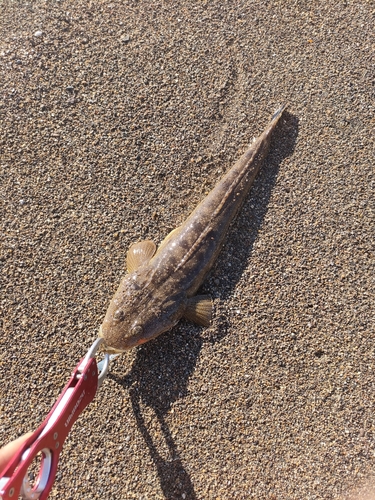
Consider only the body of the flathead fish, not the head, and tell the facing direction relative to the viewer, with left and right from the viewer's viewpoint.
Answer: facing the viewer and to the left of the viewer
